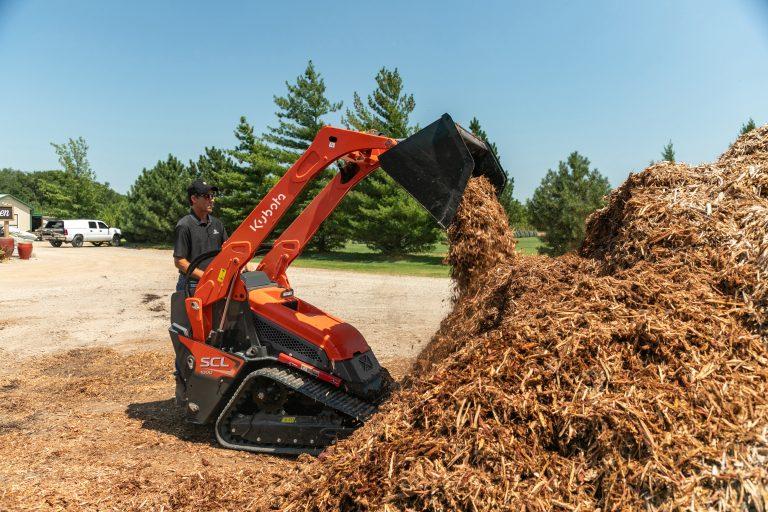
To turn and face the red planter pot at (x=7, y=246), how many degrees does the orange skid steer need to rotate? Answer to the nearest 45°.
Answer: approximately 180°

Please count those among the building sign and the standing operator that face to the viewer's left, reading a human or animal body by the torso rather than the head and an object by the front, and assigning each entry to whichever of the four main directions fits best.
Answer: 0

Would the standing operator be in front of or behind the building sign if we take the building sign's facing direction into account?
in front

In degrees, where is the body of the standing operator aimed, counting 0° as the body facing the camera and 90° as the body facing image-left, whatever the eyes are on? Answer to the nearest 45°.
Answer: approximately 315°

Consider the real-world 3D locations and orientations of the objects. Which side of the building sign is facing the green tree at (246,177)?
left

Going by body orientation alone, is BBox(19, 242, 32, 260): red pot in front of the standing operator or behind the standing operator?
behind

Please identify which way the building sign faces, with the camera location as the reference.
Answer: facing the viewer

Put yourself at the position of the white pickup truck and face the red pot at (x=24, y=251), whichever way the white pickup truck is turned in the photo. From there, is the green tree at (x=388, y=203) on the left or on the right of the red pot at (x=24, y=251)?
left

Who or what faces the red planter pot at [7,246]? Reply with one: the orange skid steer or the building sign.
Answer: the building sign

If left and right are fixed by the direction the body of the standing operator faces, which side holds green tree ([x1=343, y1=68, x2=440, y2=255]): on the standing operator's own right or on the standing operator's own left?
on the standing operator's own left

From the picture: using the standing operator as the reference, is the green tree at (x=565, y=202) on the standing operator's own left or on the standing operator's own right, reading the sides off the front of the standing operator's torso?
on the standing operator's own left

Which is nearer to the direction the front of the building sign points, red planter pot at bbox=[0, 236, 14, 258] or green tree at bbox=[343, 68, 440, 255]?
the red planter pot

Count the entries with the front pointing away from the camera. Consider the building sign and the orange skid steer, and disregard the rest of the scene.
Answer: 0
